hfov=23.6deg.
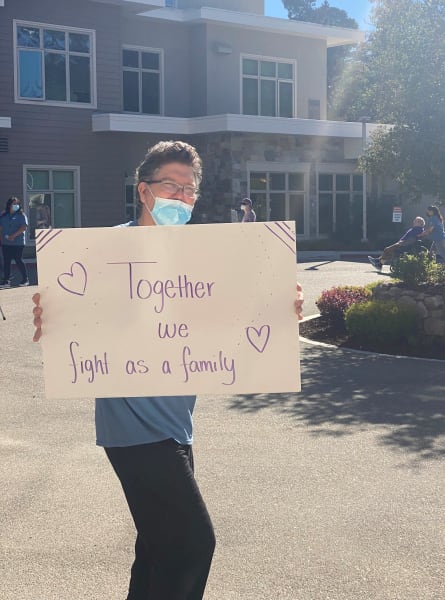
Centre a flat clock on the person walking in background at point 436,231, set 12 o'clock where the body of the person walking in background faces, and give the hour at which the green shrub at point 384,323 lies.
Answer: The green shrub is roughly at 9 o'clock from the person walking in background.

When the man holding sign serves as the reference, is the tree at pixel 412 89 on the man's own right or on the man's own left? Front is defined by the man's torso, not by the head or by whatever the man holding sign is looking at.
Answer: on the man's own left

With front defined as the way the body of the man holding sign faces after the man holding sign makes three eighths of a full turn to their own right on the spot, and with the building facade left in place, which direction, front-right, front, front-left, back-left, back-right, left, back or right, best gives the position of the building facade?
right

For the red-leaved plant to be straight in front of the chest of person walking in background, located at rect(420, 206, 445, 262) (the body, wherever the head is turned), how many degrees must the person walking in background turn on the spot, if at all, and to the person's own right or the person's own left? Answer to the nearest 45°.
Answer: approximately 90° to the person's own left

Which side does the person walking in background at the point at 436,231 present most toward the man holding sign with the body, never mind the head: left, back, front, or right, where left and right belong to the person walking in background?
left

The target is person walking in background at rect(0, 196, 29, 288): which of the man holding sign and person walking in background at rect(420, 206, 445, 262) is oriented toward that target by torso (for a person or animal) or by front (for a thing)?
person walking in background at rect(420, 206, 445, 262)

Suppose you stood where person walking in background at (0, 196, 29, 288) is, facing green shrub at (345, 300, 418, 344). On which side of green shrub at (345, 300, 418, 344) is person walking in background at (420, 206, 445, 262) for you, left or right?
left

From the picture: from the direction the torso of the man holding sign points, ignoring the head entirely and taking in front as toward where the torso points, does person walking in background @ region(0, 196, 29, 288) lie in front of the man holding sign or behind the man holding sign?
behind

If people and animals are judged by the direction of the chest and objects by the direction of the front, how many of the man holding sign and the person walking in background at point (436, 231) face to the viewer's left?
1

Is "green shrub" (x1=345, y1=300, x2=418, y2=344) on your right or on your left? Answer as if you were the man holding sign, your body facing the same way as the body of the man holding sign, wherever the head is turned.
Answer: on your left

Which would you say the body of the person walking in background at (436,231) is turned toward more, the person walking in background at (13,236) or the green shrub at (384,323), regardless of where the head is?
the person walking in background

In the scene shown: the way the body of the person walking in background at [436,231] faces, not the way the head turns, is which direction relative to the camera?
to the viewer's left
